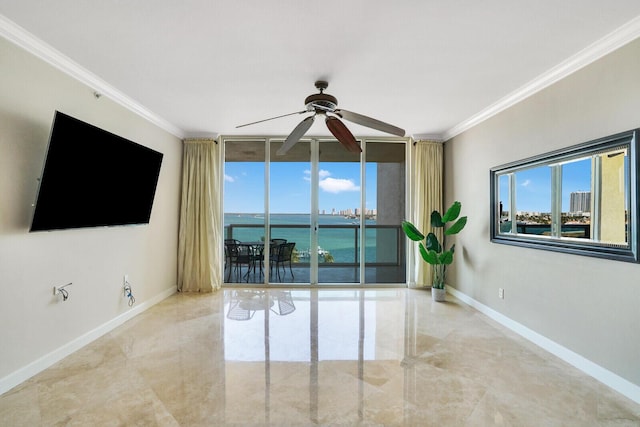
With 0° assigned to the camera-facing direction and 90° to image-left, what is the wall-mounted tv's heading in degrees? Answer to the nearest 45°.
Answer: approximately 315°

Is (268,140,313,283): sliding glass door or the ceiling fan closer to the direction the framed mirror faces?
the ceiling fan

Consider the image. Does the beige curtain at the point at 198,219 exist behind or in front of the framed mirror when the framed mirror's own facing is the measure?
in front

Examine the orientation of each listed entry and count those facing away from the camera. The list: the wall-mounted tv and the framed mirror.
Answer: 0

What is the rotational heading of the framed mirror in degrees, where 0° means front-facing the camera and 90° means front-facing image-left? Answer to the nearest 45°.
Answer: approximately 45°

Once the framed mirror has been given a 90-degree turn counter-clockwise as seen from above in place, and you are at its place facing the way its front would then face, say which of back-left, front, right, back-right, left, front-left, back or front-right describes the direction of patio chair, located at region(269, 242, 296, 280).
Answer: back-right

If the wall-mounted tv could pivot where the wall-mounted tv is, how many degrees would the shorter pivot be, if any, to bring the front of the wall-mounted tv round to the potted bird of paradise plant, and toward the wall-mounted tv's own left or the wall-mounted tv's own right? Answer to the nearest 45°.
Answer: approximately 45° to the wall-mounted tv's own left

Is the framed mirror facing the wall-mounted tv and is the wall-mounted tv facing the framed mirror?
yes

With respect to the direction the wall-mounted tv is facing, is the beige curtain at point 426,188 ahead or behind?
ahead

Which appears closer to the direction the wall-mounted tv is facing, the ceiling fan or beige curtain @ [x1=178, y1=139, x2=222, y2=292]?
the ceiling fan

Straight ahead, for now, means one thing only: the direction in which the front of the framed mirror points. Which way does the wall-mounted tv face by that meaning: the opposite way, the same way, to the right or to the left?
the opposite way
